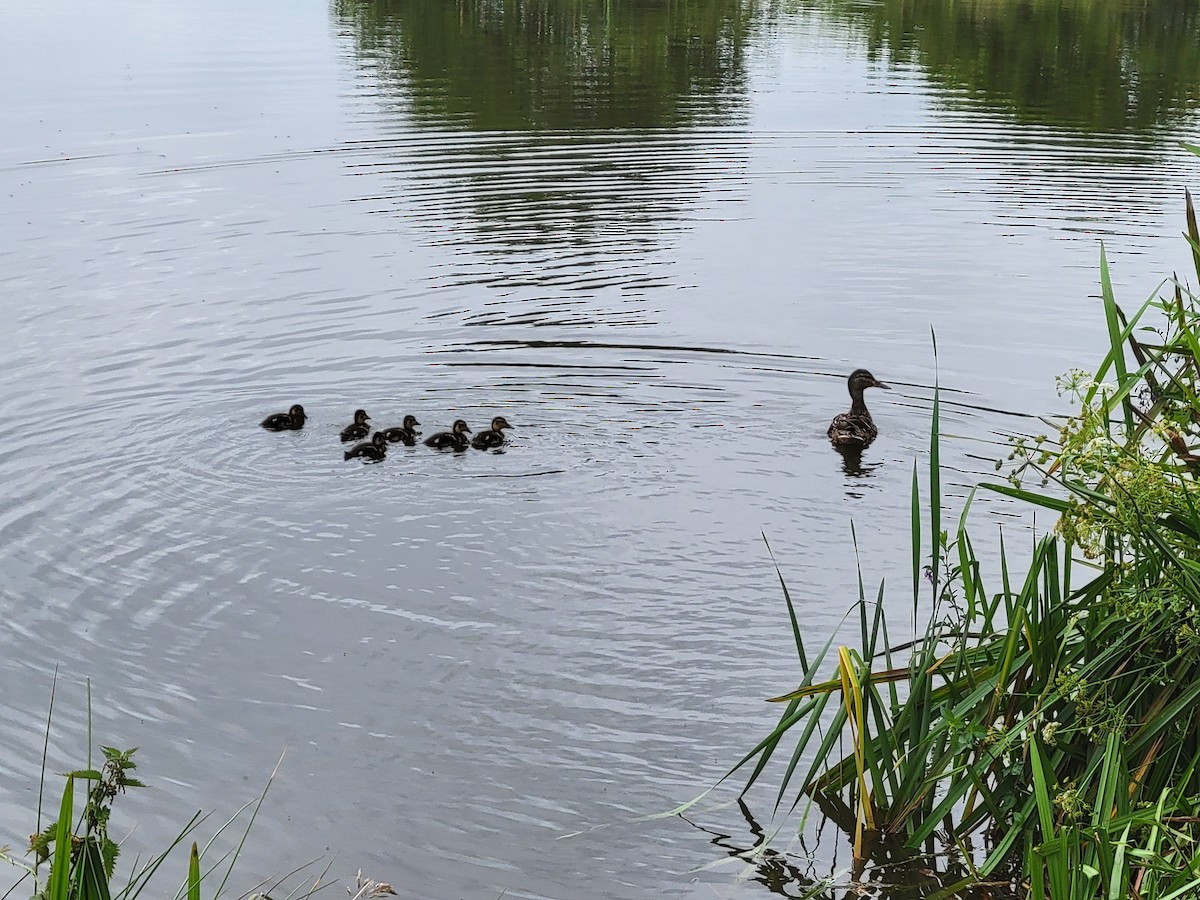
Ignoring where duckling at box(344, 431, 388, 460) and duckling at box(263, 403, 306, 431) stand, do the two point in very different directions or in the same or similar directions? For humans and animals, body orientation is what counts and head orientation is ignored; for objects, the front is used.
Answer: same or similar directions

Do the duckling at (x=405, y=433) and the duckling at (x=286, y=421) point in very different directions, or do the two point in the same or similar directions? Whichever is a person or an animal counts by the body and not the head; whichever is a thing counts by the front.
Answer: same or similar directions

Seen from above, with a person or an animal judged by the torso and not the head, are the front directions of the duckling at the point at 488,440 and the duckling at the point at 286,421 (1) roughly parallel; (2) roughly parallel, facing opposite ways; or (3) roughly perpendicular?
roughly parallel

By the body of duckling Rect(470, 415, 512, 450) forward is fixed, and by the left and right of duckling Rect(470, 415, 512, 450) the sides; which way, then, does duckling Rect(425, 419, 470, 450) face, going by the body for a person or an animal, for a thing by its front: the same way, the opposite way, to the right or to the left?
the same way

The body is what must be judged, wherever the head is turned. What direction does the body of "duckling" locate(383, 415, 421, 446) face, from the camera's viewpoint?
to the viewer's right

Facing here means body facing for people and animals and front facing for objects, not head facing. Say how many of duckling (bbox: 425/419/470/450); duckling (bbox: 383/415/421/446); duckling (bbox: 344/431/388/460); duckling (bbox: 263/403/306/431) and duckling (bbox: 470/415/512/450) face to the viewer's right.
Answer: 5

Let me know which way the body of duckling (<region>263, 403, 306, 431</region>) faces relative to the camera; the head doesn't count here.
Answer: to the viewer's right

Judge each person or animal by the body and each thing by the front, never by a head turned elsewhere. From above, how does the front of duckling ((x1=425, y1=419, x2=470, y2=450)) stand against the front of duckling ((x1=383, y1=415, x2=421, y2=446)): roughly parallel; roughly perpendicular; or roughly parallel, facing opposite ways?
roughly parallel

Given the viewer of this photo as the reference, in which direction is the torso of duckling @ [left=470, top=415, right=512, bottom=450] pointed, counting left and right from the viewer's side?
facing to the right of the viewer

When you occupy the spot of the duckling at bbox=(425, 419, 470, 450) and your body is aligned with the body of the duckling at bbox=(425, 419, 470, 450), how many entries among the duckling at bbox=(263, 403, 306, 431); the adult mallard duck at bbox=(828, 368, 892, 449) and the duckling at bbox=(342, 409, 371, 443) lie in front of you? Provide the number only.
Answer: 1

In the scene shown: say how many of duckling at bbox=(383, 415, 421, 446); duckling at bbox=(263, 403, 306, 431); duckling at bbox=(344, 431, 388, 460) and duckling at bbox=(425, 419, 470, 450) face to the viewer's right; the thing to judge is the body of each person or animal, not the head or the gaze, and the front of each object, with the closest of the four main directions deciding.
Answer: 4

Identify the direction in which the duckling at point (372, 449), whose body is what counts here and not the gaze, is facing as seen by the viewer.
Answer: to the viewer's right

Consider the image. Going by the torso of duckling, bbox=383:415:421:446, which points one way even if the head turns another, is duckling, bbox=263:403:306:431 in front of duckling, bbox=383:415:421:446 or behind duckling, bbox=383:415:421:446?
behind

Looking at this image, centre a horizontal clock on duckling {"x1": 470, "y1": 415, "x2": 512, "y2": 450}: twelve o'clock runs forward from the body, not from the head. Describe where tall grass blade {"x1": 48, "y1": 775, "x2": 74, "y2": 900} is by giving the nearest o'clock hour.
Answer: The tall grass blade is roughly at 3 o'clock from the duckling.

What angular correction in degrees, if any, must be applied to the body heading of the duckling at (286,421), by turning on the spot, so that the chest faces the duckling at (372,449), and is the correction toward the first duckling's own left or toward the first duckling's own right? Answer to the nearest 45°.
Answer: approximately 45° to the first duckling's own right

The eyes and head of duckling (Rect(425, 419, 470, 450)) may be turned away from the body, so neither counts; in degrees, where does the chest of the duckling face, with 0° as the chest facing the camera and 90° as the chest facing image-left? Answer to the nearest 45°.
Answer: approximately 270°
